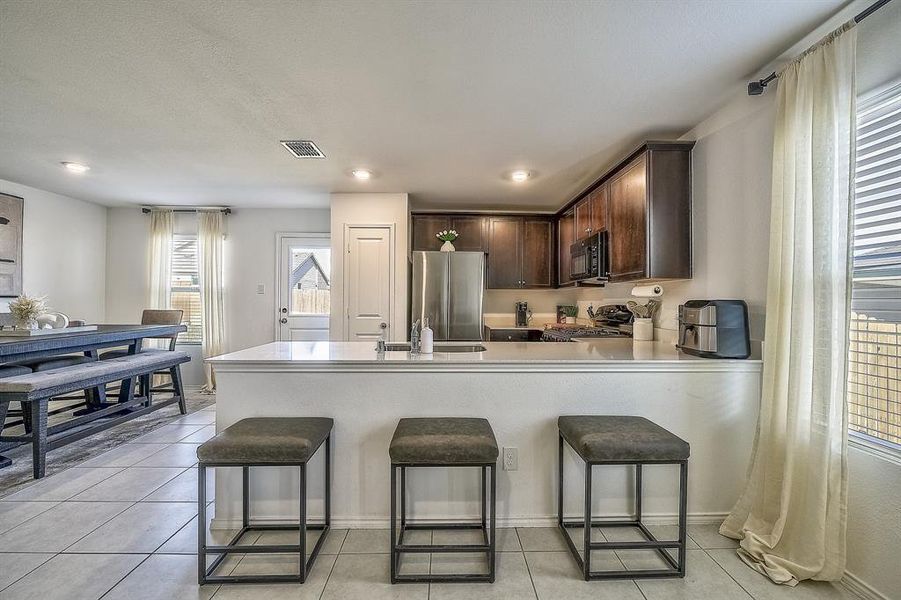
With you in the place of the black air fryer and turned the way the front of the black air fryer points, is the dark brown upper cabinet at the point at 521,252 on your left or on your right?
on your right

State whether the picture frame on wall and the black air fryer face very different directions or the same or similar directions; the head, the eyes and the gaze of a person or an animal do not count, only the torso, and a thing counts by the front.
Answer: very different directions

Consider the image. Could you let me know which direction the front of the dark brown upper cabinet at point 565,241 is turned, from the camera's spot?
facing to the left of the viewer

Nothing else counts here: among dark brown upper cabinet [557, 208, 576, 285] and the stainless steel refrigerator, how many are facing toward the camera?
1

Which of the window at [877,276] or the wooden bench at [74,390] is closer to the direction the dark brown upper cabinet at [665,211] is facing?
the wooden bench

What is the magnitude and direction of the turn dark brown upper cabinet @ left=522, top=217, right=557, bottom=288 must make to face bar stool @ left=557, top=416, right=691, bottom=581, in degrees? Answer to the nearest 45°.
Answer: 0° — it already faces it

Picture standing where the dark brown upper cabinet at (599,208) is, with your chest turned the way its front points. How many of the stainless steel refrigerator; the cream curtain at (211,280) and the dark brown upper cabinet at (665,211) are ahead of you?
2

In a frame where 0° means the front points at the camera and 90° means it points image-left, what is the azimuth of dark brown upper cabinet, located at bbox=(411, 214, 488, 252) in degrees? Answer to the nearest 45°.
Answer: approximately 0°

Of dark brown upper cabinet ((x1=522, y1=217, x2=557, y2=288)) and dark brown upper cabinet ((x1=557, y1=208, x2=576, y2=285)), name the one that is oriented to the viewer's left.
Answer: dark brown upper cabinet ((x1=557, y1=208, x2=576, y2=285))

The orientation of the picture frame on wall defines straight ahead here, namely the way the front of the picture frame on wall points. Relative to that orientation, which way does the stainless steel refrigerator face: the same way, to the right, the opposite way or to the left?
to the right

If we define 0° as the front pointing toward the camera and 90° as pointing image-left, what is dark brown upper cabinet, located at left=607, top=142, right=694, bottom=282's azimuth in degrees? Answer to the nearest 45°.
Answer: approximately 90°

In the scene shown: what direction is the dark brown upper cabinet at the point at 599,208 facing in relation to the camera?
to the viewer's left
